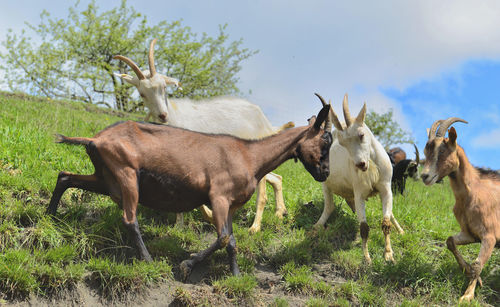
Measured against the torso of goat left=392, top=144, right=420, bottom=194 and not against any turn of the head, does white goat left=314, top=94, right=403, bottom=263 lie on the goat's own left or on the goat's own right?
on the goat's own right

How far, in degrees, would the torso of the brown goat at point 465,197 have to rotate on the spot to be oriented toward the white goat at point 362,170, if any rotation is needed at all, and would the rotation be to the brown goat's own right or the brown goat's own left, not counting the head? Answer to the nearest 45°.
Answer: approximately 45° to the brown goat's own right

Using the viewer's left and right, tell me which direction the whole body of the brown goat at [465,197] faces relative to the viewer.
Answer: facing the viewer and to the left of the viewer

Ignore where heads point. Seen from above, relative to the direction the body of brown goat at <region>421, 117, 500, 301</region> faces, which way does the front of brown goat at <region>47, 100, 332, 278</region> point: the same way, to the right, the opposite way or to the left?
the opposite way

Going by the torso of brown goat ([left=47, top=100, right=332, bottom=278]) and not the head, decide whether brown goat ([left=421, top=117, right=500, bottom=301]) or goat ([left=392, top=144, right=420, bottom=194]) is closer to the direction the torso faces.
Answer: the brown goat

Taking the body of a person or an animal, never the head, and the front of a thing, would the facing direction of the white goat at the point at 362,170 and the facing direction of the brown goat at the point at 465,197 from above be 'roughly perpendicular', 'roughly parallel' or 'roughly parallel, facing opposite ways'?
roughly perpendicular

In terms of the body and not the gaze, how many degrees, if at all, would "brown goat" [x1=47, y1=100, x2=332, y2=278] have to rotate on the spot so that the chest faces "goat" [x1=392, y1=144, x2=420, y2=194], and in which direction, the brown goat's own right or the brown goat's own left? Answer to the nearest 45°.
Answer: approximately 45° to the brown goat's own left

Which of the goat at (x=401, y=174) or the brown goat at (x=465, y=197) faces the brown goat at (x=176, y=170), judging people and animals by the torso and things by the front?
the brown goat at (x=465, y=197)

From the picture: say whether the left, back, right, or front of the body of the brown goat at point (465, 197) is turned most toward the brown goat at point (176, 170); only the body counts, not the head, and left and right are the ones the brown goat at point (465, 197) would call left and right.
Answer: front

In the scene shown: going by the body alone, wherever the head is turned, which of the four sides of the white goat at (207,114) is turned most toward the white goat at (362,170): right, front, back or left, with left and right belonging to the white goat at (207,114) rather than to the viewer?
back

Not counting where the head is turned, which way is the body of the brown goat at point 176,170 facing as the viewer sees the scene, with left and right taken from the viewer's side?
facing to the right of the viewer

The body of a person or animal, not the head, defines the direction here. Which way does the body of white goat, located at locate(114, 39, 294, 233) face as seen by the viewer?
to the viewer's left

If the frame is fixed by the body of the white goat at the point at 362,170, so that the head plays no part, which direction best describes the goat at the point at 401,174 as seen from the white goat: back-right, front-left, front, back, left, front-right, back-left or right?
back-left
